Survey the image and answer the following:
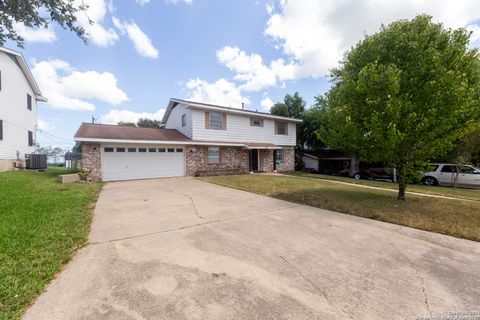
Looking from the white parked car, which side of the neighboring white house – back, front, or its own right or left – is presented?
left

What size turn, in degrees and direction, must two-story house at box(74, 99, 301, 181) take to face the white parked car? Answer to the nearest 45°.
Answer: approximately 45° to its left

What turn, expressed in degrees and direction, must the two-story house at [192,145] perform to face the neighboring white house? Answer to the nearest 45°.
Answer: approximately 135° to its right

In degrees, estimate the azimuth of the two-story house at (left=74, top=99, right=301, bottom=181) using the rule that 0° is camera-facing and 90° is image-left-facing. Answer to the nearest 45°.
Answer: approximately 315°
